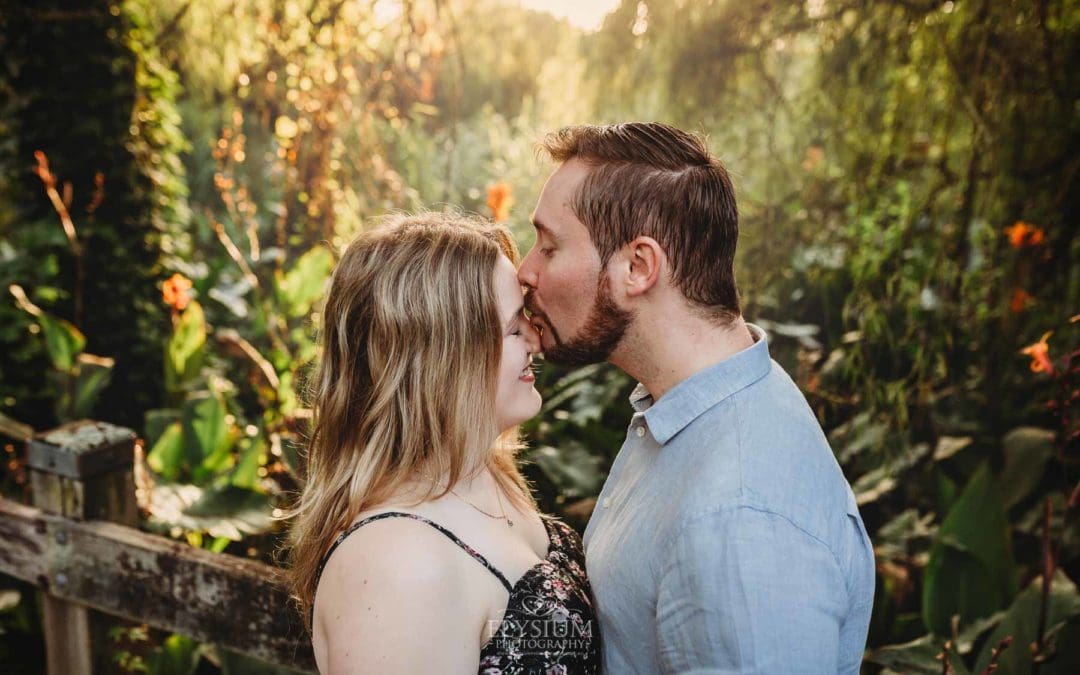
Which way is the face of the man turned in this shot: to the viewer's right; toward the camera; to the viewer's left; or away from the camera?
to the viewer's left

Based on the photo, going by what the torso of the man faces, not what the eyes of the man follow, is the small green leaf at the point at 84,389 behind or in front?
in front

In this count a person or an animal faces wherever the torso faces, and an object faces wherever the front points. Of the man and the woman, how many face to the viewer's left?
1

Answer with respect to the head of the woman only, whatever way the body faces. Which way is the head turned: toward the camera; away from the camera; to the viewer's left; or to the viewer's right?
to the viewer's right

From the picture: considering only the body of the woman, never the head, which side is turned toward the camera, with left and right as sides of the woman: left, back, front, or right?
right

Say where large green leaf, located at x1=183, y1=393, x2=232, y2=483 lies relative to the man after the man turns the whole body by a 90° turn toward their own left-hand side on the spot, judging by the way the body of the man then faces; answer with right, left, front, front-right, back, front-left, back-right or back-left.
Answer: back-right

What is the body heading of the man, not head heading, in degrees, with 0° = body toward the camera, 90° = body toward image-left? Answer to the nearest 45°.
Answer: approximately 90°

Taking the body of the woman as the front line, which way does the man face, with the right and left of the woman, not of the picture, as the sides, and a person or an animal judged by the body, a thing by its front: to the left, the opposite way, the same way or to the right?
the opposite way

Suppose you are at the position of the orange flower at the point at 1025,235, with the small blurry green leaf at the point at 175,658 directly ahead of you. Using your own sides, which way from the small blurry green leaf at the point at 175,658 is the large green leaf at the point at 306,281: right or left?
right
